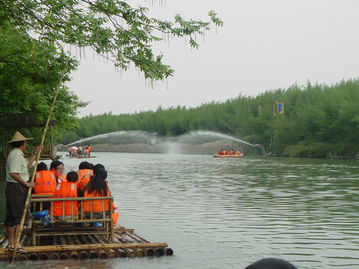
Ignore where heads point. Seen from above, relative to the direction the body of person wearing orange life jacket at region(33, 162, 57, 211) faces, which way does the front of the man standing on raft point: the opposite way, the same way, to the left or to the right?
to the right

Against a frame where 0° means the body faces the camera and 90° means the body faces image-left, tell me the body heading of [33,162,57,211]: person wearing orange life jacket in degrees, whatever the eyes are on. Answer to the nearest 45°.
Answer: approximately 180°

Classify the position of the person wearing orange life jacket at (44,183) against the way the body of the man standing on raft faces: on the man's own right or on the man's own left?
on the man's own left

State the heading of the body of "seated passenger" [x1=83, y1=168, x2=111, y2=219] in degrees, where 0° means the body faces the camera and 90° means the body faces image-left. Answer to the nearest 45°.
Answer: approximately 180°

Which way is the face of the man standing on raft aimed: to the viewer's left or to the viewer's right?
to the viewer's right

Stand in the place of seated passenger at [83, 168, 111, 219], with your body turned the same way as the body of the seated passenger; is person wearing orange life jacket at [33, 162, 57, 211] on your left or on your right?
on your left

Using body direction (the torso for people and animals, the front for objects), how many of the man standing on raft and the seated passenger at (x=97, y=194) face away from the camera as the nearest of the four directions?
1

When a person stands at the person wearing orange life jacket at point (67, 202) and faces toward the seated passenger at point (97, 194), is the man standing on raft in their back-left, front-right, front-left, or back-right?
back-right

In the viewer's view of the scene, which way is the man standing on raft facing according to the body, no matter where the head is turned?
to the viewer's right

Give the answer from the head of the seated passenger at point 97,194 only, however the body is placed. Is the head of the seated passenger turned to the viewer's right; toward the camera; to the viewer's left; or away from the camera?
away from the camera

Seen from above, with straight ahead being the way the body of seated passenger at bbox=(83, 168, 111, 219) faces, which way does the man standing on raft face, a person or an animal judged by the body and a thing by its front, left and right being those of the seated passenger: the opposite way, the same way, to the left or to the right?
to the right

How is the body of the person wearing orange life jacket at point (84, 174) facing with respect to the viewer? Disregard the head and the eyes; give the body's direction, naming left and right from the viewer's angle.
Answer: facing away from the viewer
